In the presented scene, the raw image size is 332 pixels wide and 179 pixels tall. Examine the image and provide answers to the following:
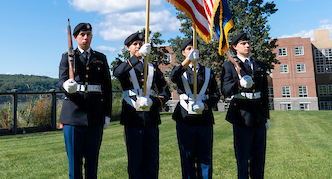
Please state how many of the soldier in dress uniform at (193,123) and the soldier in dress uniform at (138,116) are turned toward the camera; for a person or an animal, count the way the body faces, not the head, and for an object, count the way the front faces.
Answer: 2

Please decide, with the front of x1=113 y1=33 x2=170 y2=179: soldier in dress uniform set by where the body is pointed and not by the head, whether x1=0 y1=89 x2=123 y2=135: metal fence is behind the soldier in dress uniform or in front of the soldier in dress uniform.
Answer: behind

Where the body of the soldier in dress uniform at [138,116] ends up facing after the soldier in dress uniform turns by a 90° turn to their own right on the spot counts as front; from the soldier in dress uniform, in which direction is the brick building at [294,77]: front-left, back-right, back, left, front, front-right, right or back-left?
back-right

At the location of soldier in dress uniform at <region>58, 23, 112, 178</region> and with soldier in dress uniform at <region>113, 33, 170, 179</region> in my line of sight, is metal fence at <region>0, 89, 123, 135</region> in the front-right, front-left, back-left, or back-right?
back-left

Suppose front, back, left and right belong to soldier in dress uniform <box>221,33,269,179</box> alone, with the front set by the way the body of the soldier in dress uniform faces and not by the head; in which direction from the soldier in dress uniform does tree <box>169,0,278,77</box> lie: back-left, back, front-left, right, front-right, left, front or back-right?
back-left

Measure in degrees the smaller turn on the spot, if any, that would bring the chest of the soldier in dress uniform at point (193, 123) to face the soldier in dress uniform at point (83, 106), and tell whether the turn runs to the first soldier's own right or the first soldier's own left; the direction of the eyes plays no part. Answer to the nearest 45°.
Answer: approximately 45° to the first soldier's own right

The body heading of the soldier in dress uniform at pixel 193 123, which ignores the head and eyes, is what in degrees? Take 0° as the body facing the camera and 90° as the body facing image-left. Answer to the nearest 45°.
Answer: approximately 0°

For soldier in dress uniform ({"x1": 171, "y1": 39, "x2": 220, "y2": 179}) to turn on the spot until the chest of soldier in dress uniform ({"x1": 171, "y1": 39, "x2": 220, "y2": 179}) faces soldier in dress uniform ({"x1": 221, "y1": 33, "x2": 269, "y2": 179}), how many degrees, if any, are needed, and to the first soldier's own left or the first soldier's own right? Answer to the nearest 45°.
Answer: approximately 90° to the first soldier's own left

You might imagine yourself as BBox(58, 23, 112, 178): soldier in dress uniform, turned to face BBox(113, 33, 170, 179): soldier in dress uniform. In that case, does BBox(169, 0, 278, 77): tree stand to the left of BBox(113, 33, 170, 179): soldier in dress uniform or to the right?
left
